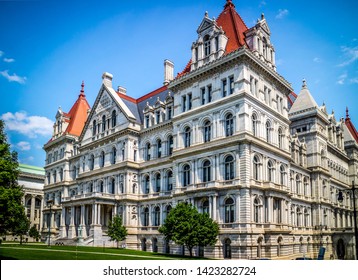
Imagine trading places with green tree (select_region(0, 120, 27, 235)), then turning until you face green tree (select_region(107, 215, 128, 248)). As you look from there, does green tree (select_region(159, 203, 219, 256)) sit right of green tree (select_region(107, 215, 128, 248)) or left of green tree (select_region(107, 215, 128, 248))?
right

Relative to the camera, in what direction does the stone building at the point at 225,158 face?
facing the viewer and to the left of the viewer

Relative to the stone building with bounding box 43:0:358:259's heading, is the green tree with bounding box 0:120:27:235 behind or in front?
in front
